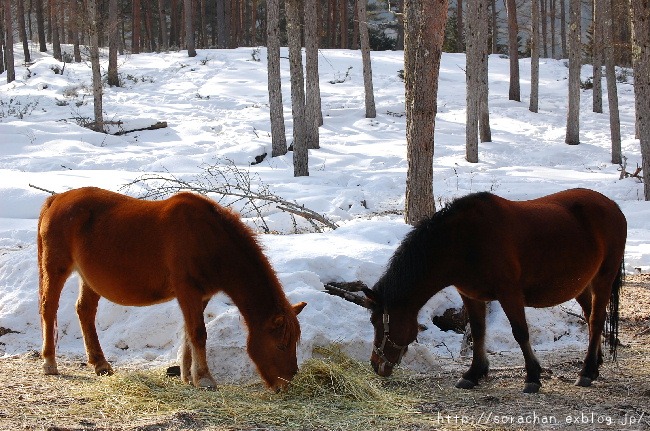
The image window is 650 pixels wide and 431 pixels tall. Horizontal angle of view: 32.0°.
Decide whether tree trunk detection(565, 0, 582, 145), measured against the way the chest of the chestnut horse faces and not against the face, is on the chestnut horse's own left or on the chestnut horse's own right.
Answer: on the chestnut horse's own left

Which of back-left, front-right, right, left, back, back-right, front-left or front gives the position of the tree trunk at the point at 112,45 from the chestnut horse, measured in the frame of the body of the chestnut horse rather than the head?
left

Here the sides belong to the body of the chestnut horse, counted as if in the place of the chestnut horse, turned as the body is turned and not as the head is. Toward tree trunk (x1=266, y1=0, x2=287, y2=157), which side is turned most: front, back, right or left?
left

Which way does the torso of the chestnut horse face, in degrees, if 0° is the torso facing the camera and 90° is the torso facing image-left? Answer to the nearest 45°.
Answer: approximately 270°

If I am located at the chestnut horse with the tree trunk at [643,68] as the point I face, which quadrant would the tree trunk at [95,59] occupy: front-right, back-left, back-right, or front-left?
front-left

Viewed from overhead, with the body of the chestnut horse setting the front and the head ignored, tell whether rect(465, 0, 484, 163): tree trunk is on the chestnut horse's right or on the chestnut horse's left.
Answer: on the chestnut horse's left

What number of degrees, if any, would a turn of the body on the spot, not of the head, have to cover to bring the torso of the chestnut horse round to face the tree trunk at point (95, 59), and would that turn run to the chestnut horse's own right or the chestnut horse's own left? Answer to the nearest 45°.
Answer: approximately 90° to the chestnut horse's own left

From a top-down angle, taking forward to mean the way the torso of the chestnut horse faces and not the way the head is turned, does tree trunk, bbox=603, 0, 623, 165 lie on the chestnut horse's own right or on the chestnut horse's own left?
on the chestnut horse's own left

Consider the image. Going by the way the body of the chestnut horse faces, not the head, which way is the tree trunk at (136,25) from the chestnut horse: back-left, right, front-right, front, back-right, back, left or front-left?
left

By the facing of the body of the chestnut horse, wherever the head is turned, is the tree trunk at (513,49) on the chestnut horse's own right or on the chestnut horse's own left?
on the chestnut horse's own left
